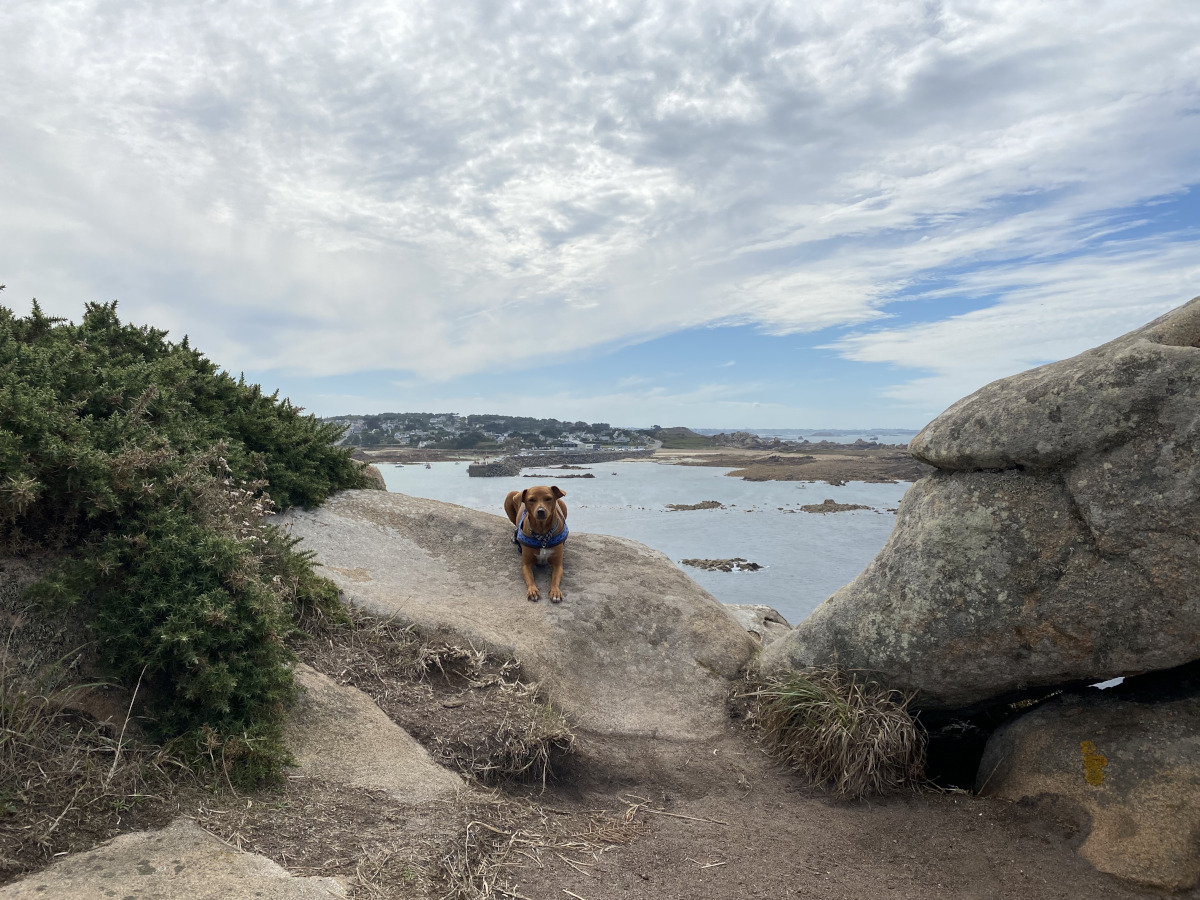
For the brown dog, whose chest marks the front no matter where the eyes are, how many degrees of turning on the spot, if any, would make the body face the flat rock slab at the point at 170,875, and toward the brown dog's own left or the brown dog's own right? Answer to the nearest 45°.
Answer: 0° — it already faces it

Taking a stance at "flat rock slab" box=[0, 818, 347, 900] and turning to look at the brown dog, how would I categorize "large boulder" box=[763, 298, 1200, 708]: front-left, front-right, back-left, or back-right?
front-right

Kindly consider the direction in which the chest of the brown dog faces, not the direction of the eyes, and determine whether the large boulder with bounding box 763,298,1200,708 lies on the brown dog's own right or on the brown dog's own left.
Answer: on the brown dog's own left

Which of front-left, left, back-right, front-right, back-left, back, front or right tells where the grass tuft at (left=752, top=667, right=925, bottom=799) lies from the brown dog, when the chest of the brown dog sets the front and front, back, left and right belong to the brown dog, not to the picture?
front-left

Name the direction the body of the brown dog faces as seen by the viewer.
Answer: toward the camera

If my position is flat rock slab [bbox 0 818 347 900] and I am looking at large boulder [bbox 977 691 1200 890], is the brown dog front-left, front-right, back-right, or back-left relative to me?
front-left

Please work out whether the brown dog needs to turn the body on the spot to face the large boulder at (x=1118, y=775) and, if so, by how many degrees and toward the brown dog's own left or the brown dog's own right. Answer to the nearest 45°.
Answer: approximately 45° to the brown dog's own left

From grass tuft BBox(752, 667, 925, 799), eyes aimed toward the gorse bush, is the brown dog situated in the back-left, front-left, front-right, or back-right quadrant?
front-right

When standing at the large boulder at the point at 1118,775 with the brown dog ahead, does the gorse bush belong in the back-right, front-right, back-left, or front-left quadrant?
front-left

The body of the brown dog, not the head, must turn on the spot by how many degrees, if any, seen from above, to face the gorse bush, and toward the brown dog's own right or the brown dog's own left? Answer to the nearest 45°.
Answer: approximately 45° to the brown dog's own right
